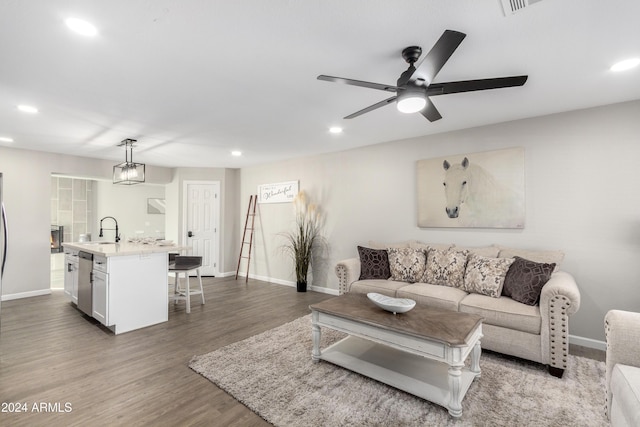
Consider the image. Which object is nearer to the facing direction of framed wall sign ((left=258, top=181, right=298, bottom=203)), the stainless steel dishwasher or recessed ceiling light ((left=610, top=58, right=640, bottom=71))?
the stainless steel dishwasher

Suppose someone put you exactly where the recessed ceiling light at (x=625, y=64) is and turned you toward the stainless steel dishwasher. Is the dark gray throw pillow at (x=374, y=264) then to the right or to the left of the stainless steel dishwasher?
right

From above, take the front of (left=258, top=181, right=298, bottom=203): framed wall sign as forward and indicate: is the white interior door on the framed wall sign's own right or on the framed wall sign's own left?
on the framed wall sign's own right

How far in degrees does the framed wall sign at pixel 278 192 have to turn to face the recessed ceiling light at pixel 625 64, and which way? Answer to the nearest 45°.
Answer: approximately 90° to its left

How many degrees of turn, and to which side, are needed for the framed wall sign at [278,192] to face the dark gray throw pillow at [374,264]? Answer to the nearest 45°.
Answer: approximately 90° to its left

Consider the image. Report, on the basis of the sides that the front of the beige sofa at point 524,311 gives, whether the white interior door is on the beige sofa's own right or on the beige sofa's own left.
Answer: on the beige sofa's own right

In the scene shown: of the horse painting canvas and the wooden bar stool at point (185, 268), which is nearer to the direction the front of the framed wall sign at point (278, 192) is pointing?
the wooden bar stool

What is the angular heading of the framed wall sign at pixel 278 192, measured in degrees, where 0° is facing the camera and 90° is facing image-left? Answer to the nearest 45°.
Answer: approximately 45°

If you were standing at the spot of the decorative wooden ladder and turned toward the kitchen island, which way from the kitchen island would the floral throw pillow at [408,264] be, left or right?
left

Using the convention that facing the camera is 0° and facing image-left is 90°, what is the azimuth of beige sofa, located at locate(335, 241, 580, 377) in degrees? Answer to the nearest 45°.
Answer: approximately 45°
